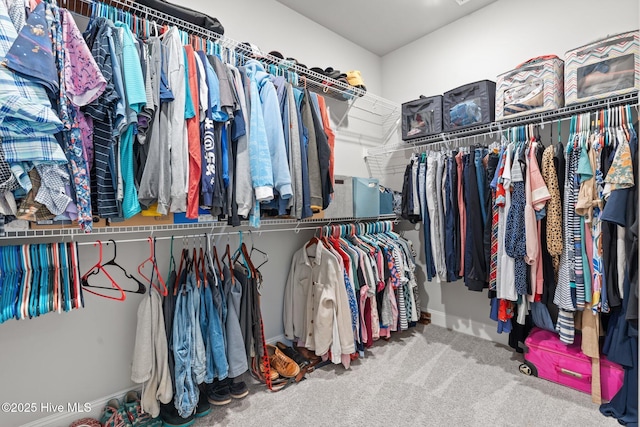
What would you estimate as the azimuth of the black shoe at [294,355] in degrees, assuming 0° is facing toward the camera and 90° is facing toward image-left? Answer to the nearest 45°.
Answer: approximately 315°

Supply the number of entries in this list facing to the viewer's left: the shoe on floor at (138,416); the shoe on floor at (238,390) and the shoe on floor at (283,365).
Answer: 0

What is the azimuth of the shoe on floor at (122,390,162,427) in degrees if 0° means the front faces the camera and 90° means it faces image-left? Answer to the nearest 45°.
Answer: approximately 315°

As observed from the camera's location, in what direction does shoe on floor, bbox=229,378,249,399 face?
facing the viewer and to the right of the viewer
